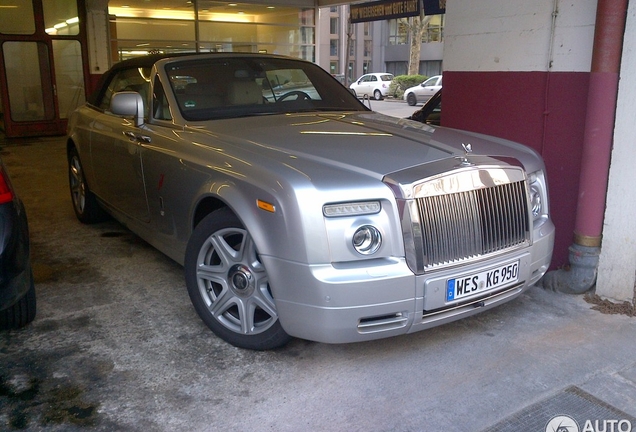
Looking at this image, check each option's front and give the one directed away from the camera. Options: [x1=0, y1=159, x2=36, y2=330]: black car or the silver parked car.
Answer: the black car

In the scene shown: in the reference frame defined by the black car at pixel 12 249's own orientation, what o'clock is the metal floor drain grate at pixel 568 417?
The metal floor drain grate is roughly at 4 o'clock from the black car.

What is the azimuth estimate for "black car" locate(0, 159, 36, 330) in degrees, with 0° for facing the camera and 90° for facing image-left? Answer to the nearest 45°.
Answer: approximately 180°

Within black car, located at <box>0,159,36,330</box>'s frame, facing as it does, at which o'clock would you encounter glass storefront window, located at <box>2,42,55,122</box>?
The glass storefront window is roughly at 12 o'clock from the black car.

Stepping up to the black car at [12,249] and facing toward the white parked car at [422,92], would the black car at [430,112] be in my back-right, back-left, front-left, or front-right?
front-right

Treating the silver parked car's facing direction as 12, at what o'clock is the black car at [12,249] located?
The black car is roughly at 4 o'clock from the silver parked car.

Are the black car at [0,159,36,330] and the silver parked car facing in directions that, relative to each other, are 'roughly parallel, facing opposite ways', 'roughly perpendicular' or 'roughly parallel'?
roughly parallel, facing opposite ways

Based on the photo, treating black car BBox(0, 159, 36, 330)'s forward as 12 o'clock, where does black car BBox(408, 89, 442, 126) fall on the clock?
black car BBox(408, 89, 442, 126) is roughly at 2 o'clock from black car BBox(0, 159, 36, 330).

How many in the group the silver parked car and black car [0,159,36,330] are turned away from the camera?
1

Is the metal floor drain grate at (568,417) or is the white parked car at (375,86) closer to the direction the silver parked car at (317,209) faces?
the metal floor drain grate

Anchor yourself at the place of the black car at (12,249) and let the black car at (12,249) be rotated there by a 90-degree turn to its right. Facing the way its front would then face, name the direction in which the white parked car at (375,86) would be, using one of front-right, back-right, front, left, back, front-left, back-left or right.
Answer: front-left

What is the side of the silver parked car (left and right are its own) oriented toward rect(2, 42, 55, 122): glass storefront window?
back

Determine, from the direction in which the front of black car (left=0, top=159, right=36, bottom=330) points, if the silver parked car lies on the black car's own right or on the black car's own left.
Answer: on the black car's own right

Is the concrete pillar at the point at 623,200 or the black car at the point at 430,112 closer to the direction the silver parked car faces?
the concrete pillar

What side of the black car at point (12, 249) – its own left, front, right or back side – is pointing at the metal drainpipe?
right

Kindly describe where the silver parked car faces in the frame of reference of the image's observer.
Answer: facing the viewer and to the right of the viewer

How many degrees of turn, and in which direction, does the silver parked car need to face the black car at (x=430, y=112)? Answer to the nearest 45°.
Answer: approximately 135° to its left

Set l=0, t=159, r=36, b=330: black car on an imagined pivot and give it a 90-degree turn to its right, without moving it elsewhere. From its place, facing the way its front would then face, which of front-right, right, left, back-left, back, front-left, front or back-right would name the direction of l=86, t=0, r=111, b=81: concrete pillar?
left

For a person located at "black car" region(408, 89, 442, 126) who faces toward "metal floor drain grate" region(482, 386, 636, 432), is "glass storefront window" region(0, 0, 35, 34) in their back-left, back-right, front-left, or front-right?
back-right
